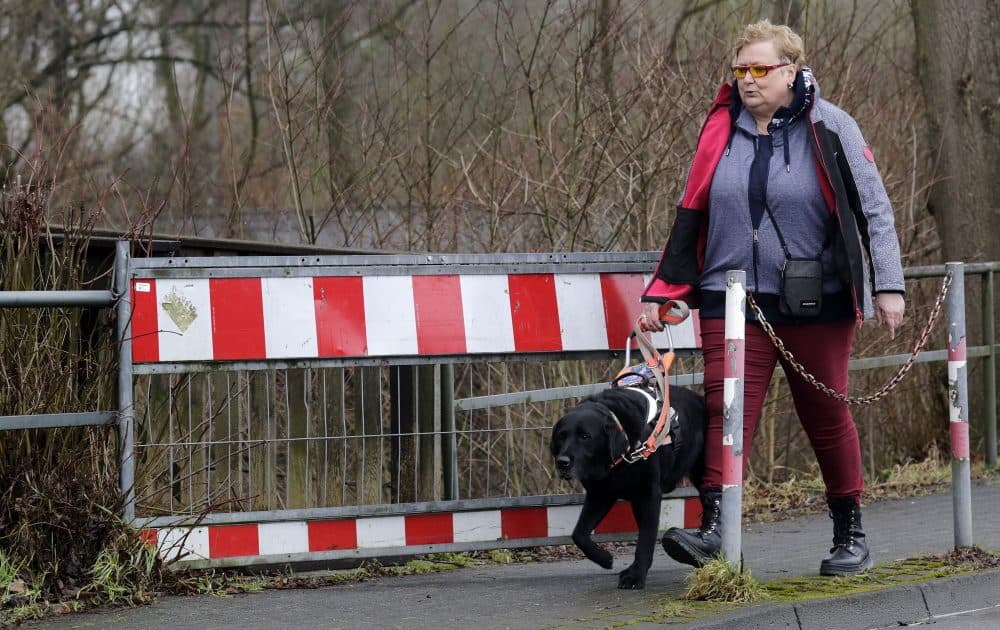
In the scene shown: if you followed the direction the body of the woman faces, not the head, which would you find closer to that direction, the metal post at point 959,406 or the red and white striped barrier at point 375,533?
the red and white striped barrier

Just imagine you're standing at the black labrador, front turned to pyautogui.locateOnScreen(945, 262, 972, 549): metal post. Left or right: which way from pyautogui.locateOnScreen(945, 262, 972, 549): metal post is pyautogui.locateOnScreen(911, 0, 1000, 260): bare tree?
left

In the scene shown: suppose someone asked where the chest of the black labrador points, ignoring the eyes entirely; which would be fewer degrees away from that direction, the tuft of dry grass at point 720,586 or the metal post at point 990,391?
the tuft of dry grass

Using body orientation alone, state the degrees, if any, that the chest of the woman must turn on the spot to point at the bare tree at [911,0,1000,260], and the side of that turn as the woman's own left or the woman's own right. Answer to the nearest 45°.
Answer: approximately 135° to the woman's own right

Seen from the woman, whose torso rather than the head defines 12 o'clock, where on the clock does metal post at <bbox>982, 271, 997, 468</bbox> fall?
The metal post is roughly at 5 o'clock from the woman.

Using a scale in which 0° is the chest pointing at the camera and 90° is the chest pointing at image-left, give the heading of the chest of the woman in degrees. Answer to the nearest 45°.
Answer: approximately 45°

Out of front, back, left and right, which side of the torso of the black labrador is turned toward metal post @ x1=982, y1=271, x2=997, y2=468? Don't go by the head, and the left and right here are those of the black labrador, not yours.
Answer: back

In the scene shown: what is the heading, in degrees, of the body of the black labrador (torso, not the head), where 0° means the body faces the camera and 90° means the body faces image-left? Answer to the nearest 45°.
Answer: approximately 45°
